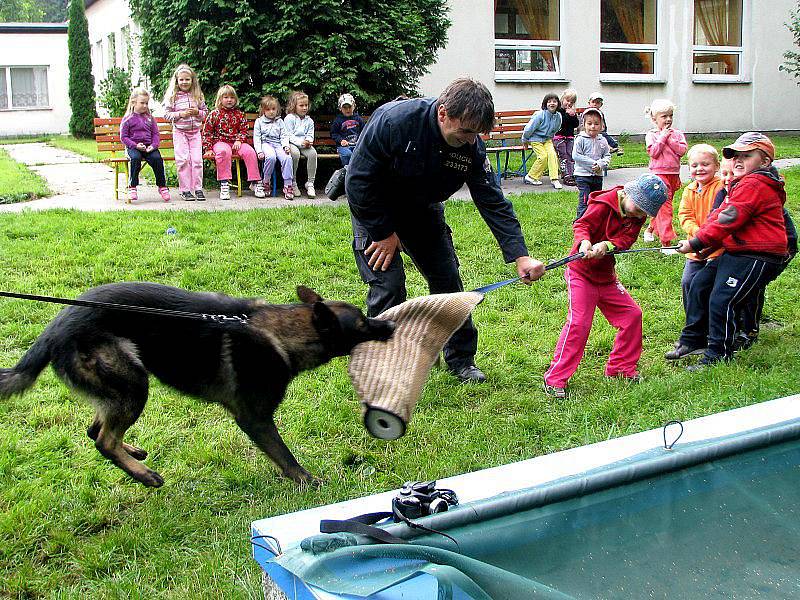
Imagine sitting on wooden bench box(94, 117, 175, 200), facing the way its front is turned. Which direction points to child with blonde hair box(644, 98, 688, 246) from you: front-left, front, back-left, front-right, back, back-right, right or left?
front-left

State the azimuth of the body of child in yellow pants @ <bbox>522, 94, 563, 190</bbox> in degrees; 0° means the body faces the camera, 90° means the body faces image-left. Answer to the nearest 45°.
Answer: approximately 315°

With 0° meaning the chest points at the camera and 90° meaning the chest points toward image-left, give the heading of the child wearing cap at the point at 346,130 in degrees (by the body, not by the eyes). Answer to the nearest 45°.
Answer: approximately 0°

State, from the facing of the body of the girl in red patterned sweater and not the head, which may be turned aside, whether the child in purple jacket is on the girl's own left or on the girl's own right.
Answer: on the girl's own right

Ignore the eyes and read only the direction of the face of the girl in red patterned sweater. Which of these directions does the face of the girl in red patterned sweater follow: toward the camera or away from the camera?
toward the camera

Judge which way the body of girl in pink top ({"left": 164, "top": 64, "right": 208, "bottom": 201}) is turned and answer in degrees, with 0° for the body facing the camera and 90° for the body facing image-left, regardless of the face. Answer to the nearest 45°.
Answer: approximately 0°

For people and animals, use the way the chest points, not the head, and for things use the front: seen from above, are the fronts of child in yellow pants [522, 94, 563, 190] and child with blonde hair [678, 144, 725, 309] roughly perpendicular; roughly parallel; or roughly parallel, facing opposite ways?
roughly perpendicular

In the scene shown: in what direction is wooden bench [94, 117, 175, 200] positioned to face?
toward the camera

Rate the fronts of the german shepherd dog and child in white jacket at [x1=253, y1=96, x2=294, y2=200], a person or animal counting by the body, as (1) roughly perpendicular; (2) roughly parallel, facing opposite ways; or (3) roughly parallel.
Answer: roughly perpendicular

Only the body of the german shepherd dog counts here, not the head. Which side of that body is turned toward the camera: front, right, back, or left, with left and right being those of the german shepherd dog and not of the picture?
right

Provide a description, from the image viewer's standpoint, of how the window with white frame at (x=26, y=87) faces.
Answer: facing the viewer

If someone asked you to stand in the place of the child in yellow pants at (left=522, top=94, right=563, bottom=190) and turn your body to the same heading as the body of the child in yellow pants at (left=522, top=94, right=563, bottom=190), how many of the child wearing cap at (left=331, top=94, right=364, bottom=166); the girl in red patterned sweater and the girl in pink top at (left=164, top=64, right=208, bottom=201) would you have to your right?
3

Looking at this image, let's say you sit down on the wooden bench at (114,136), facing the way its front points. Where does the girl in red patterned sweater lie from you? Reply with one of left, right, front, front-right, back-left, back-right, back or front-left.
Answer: front-left

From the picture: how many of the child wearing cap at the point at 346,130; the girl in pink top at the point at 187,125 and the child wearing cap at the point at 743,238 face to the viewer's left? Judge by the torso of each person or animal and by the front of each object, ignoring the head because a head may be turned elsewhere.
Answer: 1

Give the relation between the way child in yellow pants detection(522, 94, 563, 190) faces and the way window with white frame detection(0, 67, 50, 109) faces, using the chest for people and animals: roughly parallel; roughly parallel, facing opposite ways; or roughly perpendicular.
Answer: roughly parallel

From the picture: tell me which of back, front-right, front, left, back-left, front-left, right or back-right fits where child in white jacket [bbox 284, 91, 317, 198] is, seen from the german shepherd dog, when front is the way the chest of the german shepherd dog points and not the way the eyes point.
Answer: left

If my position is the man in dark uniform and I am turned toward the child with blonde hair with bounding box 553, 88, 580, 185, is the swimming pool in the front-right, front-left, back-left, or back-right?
back-right
